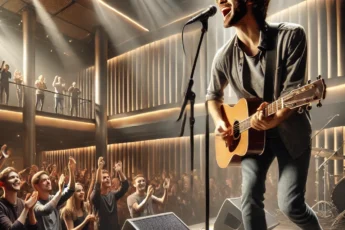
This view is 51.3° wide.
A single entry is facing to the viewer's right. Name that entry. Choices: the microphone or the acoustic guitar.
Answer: the microphone

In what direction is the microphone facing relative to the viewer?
to the viewer's right

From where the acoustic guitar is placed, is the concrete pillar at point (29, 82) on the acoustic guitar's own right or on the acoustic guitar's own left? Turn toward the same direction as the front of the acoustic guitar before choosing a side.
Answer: on the acoustic guitar's own right

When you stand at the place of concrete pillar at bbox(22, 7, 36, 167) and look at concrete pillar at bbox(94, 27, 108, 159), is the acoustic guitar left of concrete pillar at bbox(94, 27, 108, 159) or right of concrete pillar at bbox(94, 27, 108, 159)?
right

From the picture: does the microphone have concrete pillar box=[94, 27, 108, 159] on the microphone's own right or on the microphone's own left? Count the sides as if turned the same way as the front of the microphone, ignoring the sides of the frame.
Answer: on the microphone's own left

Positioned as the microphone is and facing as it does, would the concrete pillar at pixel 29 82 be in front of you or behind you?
behind
